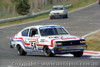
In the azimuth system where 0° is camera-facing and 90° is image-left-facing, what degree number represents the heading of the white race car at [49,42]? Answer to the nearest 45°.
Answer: approximately 315°
